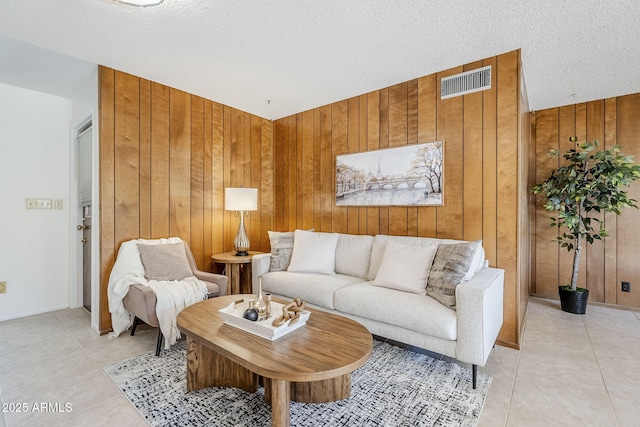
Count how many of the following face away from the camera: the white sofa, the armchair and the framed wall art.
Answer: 0

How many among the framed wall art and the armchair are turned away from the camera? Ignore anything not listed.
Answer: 0

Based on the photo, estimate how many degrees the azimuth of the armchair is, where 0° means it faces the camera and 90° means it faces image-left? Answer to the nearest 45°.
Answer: approximately 315°

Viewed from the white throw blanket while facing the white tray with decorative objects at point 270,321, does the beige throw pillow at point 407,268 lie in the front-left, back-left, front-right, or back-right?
front-left

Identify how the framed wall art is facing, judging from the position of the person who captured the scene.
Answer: facing the viewer and to the left of the viewer

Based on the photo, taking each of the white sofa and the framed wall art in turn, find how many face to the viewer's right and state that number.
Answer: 0

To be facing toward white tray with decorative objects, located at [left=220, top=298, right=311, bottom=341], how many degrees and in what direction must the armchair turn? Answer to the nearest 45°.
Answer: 0° — it already faces it

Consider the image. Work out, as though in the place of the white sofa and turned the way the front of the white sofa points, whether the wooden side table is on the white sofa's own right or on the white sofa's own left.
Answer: on the white sofa's own right

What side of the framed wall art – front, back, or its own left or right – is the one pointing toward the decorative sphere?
front

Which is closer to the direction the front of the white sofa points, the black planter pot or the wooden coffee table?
the wooden coffee table

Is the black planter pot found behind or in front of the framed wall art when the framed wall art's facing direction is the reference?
behind

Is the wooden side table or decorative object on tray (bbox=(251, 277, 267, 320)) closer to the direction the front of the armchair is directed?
the decorative object on tray

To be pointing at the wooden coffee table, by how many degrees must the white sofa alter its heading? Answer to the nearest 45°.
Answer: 0° — it already faces it

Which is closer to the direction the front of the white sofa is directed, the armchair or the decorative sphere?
the decorative sphere

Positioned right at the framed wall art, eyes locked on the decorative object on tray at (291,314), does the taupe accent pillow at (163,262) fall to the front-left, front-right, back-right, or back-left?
front-right

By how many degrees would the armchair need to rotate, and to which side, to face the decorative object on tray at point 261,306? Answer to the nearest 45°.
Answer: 0° — it already faces it
